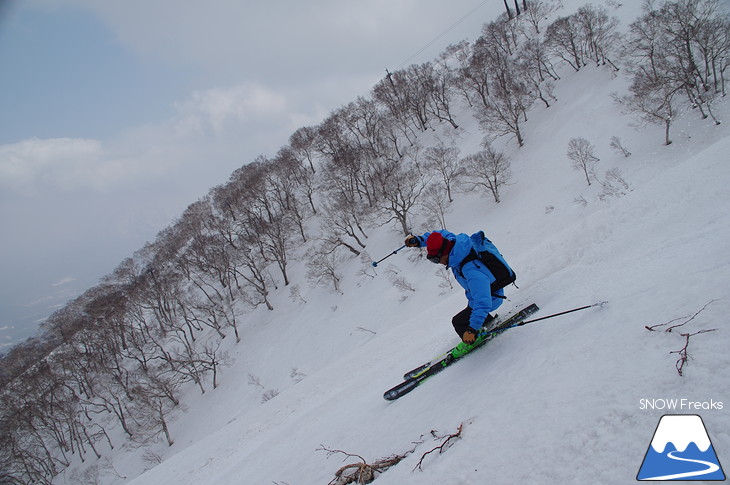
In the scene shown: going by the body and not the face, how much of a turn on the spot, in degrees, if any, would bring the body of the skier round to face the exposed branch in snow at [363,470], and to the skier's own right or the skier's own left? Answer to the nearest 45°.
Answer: approximately 45° to the skier's own left

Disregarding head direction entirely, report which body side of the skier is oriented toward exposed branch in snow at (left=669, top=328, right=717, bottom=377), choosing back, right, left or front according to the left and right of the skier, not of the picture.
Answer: left

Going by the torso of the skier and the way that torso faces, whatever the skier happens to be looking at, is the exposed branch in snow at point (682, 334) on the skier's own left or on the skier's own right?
on the skier's own left

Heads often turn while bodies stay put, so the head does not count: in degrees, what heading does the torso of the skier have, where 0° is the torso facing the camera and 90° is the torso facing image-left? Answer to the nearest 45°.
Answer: approximately 90°
